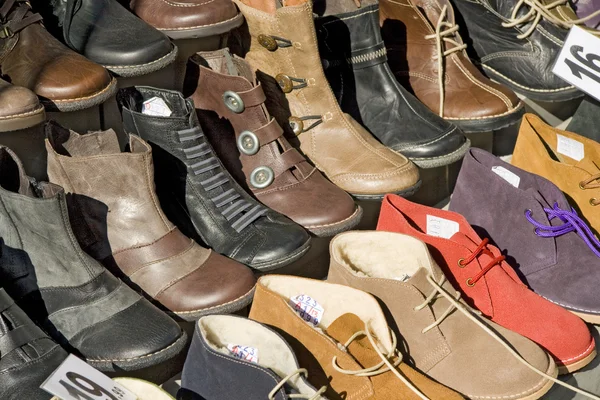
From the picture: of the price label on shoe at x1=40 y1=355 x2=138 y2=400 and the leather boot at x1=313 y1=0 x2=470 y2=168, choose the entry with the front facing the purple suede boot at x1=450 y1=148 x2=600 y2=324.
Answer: the leather boot

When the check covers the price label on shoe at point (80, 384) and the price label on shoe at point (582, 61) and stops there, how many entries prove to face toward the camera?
2

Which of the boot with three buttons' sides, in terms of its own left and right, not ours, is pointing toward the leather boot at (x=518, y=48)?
left

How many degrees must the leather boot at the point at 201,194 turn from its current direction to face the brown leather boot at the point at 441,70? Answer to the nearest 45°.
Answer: approximately 90° to its left

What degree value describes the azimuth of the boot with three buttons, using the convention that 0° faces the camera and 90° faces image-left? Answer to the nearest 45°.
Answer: approximately 315°

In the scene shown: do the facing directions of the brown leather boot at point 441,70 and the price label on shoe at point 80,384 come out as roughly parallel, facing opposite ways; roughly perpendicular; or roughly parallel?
roughly parallel

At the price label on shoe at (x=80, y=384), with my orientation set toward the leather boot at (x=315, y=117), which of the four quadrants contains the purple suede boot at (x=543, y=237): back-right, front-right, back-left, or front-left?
front-right

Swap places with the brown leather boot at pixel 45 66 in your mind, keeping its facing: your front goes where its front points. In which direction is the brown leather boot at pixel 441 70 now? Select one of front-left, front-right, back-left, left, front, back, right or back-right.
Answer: front-left

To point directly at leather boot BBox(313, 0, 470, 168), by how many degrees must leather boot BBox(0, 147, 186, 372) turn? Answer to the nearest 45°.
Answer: approximately 90° to its left

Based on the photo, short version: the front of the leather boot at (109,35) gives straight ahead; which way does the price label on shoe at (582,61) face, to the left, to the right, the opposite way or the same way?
to the right

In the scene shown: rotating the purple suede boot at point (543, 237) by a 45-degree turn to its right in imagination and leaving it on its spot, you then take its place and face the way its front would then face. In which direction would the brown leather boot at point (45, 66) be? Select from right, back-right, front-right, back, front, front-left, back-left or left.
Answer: right

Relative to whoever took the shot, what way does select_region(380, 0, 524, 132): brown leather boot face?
facing the viewer and to the right of the viewer

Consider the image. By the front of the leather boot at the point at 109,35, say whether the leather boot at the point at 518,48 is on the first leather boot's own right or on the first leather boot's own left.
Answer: on the first leather boot's own left

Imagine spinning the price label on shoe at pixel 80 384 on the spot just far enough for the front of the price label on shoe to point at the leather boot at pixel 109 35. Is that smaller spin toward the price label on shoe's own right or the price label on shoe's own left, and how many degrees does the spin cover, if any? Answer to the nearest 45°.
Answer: approximately 180°

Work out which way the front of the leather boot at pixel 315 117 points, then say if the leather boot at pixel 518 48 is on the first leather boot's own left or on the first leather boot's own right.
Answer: on the first leather boot's own left
